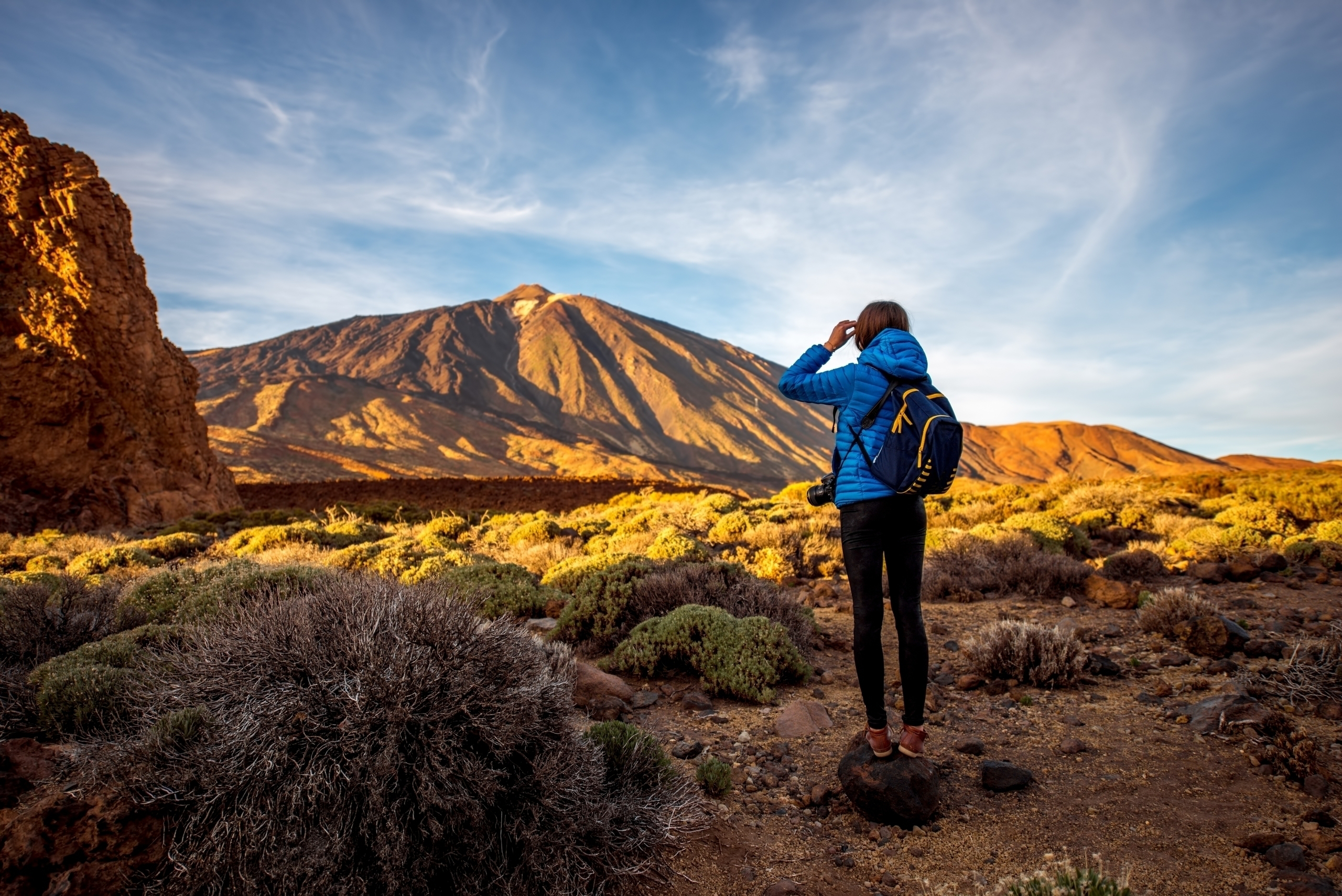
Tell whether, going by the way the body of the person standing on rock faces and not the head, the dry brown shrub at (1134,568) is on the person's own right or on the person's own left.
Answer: on the person's own right

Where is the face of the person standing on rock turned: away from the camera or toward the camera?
away from the camera

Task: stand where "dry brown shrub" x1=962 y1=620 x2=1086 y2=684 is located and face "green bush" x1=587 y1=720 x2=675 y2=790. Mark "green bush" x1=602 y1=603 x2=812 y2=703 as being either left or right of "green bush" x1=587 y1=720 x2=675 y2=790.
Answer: right

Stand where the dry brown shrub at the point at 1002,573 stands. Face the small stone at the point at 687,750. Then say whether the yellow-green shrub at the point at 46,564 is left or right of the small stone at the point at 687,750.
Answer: right

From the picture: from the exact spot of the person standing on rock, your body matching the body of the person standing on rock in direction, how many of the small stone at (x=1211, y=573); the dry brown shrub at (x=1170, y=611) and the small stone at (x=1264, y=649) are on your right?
3

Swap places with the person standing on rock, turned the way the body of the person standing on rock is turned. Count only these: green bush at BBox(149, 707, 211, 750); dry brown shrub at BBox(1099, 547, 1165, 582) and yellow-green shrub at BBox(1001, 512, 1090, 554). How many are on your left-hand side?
1

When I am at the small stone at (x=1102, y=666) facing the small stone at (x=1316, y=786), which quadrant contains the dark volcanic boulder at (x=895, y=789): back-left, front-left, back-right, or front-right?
front-right

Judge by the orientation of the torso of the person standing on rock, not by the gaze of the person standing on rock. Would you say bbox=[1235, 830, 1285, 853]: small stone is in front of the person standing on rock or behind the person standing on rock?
behind

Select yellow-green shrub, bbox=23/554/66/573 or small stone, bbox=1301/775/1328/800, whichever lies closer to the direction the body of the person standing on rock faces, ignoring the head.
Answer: the yellow-green shrub

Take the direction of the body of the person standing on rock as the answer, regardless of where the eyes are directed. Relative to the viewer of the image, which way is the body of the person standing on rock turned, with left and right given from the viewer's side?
facing away from the viewer and to the left of the viewer

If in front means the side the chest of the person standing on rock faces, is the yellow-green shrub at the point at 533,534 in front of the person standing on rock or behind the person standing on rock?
in front

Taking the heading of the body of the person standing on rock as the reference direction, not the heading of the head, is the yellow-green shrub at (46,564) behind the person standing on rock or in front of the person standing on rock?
in front

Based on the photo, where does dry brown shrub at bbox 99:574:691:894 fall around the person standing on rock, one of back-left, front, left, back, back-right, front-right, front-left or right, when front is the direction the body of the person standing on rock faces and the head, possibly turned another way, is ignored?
left

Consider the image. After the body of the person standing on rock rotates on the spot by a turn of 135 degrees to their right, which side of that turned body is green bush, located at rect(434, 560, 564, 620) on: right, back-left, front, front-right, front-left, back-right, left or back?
back-left

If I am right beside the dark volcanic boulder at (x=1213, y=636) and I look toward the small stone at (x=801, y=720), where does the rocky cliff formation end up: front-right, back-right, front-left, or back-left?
front-right

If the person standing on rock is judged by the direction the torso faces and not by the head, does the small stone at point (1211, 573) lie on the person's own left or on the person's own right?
on the person's own right

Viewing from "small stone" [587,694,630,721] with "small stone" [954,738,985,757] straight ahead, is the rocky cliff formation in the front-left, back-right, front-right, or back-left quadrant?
back-left
